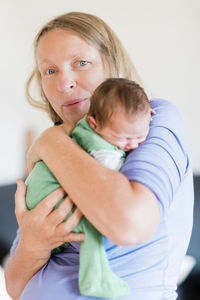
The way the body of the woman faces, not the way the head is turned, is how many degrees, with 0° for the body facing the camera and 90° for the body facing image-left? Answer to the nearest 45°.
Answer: approximately 45°

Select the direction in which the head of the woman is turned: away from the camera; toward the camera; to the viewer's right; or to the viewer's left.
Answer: toward the camera

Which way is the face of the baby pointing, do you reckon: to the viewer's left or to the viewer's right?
to the viewer's right
